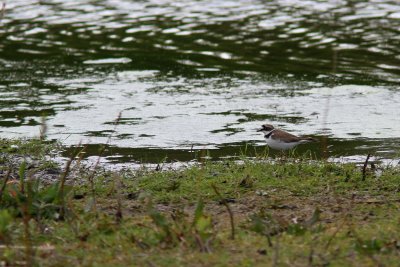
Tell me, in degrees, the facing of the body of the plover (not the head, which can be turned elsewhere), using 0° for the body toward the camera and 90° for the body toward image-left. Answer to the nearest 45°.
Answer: approximately 90°
